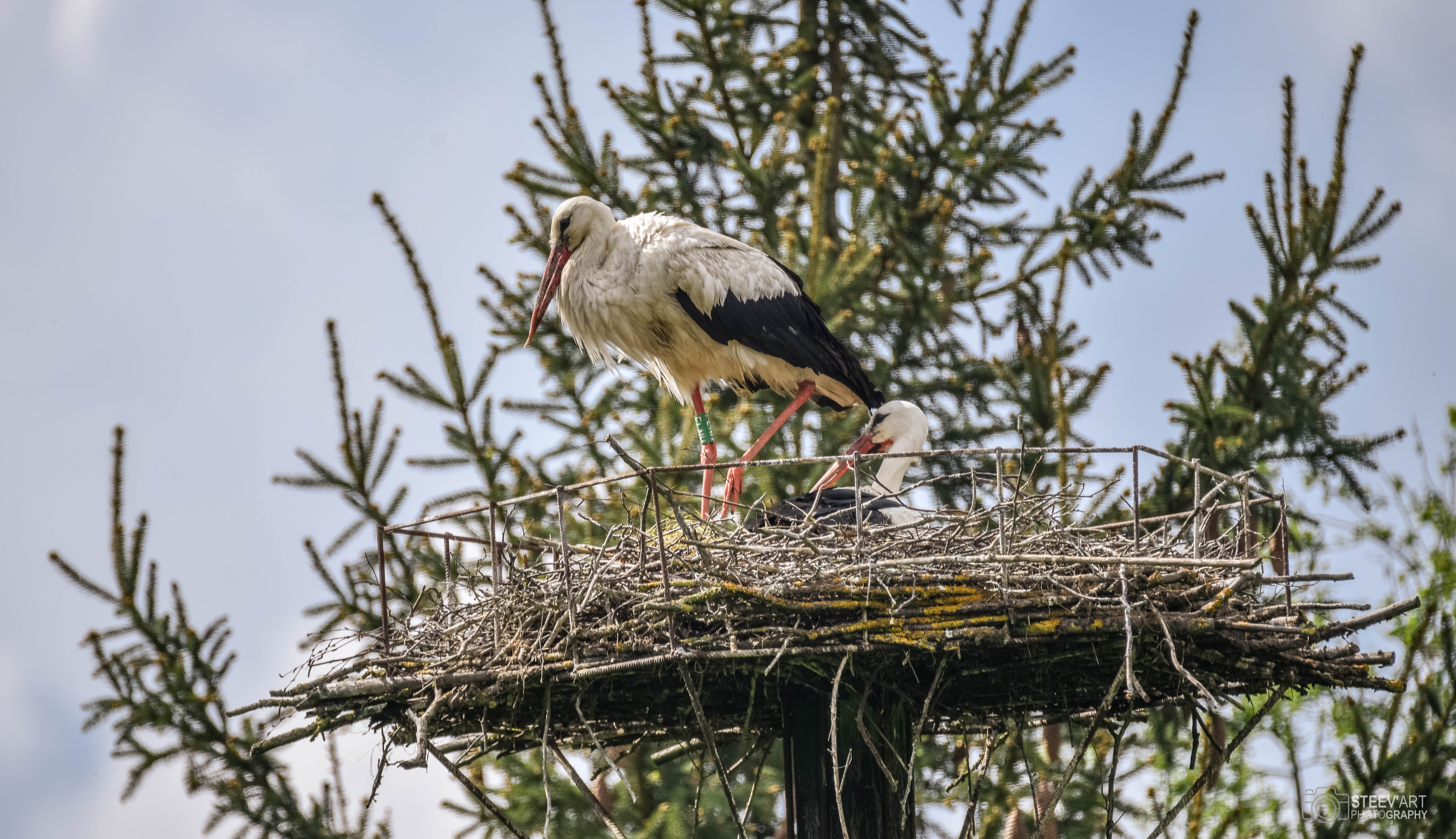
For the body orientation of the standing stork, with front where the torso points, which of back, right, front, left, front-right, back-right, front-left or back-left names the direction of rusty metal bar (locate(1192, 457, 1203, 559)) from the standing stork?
back-left

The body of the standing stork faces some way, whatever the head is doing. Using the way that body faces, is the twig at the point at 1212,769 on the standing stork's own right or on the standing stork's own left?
on the standing stork's own left

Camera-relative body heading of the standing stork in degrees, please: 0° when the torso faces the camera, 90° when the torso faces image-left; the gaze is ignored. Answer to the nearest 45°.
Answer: approximately 90°

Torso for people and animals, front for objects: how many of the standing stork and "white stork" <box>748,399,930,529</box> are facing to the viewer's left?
1

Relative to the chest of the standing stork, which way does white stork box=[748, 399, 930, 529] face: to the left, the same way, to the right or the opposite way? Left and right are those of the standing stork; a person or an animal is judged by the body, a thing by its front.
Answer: the opposite way

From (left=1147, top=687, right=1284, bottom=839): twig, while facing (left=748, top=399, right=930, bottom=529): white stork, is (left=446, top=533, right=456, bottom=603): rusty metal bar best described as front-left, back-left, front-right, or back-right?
front-left

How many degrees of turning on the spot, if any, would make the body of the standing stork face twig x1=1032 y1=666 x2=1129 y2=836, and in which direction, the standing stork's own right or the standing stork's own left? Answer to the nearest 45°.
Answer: approximately 135° to the standing stork's own left

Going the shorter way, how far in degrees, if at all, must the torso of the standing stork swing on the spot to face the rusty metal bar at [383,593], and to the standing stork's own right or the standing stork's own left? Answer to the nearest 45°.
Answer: approximately 45° to the standing stork's own left

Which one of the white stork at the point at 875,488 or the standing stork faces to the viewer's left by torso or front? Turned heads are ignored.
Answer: the standing stork

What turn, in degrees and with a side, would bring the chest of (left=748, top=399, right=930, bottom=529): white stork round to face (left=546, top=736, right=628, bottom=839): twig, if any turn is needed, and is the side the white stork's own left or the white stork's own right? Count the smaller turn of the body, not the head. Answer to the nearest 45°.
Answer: approximately 135° to the white stork's own right

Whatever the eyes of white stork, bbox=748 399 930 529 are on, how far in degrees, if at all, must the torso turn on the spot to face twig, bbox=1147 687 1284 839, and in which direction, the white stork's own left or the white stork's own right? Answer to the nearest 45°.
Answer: approximately 45° to the white stork's own right

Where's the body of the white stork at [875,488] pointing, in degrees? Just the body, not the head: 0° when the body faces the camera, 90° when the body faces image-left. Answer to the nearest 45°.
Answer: approximately 270°
